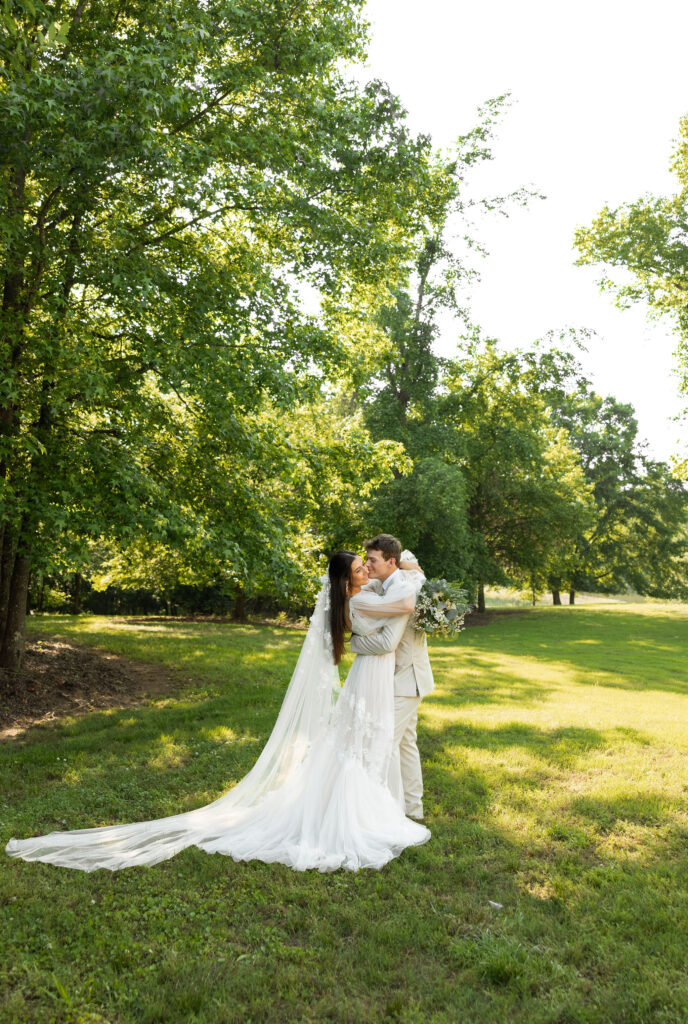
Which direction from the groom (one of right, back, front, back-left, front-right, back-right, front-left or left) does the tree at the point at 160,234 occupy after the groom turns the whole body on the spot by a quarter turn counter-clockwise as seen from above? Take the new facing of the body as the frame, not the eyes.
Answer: back-right

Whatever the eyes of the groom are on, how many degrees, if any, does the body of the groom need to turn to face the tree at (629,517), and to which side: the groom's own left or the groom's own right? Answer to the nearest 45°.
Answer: approximately 90° to the groom's own right

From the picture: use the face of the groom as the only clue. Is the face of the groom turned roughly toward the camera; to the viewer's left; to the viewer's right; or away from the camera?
to the viewer's left

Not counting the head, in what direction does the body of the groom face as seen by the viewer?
to the viewer's left

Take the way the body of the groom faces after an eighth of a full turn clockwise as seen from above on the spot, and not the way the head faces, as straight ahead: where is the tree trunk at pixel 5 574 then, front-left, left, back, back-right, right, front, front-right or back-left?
front

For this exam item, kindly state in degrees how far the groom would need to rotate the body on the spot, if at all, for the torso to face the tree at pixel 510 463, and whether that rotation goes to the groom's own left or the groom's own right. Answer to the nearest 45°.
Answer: approximately 90° to the groom's own right

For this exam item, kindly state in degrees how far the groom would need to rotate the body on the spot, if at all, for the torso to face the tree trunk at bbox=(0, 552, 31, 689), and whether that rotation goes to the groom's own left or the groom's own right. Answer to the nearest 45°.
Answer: approximately 45° to the groom's own right

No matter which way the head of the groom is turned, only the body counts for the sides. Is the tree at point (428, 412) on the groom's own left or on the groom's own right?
on the groom's own right

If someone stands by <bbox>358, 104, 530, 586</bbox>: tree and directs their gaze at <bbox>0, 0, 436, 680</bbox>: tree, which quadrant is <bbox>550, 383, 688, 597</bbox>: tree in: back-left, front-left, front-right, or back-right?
back-left
